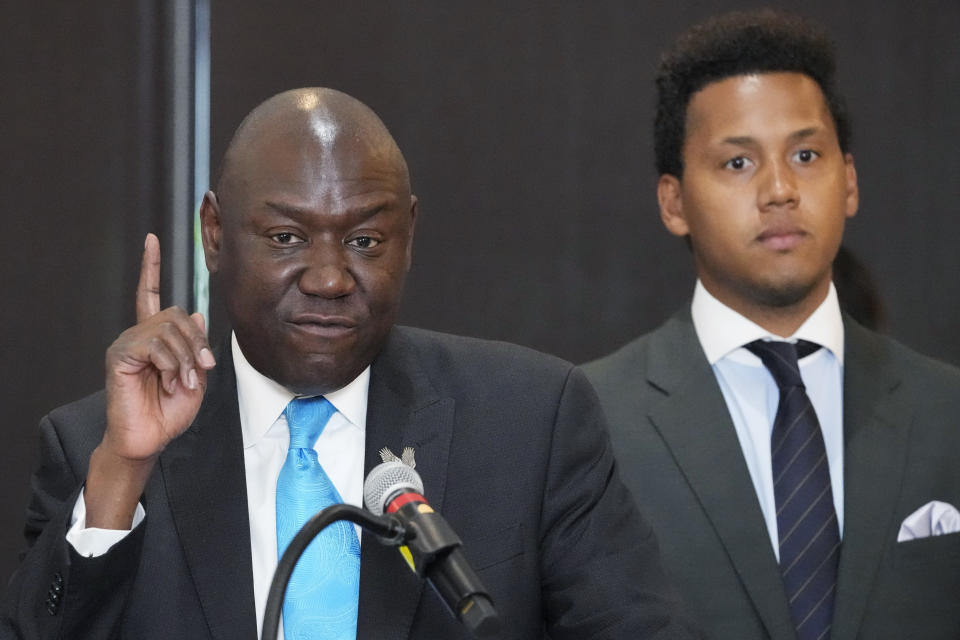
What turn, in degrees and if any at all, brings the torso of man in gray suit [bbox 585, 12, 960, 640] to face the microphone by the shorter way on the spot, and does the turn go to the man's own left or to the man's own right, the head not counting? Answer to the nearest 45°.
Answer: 0° — they already face it

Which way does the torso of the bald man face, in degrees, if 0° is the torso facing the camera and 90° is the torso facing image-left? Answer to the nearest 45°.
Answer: approximately 0°

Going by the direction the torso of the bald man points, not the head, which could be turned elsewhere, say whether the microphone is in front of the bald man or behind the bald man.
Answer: in front

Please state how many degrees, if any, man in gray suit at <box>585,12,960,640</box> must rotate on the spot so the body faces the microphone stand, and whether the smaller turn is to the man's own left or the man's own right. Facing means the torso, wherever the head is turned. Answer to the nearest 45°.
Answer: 0° — they already face it

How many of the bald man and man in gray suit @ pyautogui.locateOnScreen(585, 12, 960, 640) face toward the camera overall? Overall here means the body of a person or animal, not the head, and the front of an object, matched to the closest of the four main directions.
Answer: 2

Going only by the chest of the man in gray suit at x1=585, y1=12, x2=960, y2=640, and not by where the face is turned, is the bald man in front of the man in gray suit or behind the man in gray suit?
in front

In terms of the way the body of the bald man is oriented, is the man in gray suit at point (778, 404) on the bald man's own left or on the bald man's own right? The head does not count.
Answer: on the bald man's own left

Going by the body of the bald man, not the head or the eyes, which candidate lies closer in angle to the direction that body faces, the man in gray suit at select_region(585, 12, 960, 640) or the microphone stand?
the microphone stand

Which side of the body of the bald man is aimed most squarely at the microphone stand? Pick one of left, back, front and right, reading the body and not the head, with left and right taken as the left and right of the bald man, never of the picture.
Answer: front
